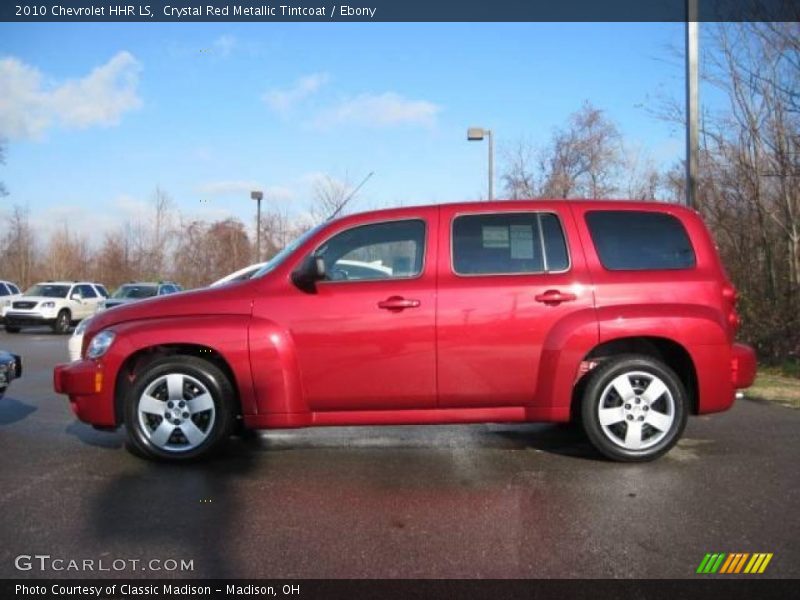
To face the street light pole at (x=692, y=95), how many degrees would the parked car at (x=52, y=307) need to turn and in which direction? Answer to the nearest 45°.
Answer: approximately 90° to its left

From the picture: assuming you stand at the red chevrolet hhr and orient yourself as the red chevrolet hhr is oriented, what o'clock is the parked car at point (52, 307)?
The parked car is roughly at 2 o'clock from the red chevrolet hhr.

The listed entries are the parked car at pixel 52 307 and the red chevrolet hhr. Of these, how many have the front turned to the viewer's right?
0

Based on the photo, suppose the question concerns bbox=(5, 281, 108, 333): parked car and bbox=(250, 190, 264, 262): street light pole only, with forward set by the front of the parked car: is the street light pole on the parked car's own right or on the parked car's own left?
on the parked car's own left

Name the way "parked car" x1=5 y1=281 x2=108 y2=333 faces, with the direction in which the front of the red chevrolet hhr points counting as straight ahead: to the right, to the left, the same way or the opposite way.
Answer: to the left

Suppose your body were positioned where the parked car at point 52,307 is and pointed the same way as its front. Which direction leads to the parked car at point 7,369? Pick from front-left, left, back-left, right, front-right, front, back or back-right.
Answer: front-left

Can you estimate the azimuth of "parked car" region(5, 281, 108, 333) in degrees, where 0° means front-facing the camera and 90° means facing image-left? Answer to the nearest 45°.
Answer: approximately 45°

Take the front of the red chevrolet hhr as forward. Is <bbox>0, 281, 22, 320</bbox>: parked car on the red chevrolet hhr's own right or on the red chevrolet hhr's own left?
on the red chevrolet hhr's own right

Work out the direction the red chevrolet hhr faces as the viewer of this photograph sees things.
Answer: facing to the left of the viewer
